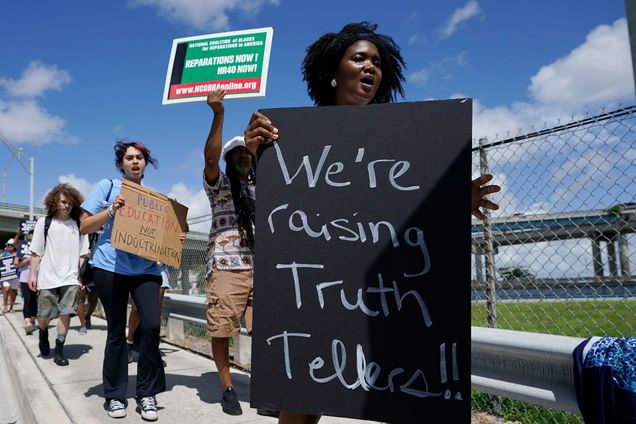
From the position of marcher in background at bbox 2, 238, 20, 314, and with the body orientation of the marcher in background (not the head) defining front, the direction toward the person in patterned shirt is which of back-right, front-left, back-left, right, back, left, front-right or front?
front

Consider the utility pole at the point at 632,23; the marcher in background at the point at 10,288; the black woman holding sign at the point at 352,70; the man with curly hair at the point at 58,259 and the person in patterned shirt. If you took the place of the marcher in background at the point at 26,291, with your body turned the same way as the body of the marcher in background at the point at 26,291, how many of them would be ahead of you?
4

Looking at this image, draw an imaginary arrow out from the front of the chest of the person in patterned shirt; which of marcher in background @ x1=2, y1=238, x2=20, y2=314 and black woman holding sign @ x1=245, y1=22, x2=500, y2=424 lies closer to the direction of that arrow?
the black woman holding sign

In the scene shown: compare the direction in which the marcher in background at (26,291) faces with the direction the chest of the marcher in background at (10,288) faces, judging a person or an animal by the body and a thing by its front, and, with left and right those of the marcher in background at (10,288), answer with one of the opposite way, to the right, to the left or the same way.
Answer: the same way

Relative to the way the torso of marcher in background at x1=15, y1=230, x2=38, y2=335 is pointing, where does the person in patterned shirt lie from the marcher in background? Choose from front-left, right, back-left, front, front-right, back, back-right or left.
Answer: front

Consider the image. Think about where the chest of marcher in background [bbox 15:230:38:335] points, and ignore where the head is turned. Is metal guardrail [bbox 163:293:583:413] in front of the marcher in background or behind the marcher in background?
in front

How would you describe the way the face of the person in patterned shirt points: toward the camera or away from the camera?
toward the camera

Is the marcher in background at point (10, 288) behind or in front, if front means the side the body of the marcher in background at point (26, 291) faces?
behind

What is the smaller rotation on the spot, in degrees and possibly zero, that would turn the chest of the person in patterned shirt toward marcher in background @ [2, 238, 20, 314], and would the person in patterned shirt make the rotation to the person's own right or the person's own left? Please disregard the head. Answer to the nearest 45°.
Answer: approximately 180°

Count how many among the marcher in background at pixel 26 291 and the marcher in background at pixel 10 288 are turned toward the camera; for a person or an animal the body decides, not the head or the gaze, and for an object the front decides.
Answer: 2

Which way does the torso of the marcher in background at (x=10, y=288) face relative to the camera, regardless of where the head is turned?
toward the camera

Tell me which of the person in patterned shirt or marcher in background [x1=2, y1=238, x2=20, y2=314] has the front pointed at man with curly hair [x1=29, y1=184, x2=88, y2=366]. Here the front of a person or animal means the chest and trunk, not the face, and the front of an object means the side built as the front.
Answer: the marcher in background

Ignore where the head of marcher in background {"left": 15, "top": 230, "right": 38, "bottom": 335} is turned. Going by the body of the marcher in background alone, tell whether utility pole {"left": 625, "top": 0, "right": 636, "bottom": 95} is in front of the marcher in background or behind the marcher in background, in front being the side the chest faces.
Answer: in front

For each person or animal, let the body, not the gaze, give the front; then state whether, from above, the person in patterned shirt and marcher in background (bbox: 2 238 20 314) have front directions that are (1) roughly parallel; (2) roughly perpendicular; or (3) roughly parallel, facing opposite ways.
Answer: roughly parallel

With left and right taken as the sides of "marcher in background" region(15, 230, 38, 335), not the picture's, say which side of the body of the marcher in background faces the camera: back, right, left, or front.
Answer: front

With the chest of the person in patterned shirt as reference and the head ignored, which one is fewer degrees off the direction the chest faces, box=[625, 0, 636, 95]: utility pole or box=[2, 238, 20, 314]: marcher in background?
the utility pole
